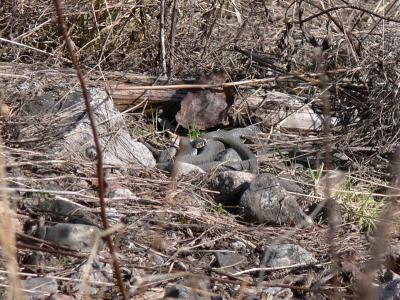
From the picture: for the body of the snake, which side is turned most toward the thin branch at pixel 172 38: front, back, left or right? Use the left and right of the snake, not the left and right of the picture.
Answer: right

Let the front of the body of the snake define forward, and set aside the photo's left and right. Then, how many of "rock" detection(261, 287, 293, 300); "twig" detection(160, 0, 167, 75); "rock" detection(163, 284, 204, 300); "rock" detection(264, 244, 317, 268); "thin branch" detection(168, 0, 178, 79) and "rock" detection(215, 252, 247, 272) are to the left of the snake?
4

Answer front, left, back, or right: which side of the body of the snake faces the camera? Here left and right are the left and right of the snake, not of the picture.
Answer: left

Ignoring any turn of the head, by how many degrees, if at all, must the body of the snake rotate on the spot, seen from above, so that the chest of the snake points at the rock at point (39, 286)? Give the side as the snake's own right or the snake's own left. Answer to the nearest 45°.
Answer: approximately 90° to the snake's own left

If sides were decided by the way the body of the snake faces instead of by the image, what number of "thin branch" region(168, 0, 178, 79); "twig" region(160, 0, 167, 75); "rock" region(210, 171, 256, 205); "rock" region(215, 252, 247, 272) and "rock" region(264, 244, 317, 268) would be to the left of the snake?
3

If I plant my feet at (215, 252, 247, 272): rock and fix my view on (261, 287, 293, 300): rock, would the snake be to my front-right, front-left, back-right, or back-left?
back-left

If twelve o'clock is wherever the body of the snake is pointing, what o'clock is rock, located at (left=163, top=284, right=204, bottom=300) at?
The rock is roughly at 9 o'clock from the snake.

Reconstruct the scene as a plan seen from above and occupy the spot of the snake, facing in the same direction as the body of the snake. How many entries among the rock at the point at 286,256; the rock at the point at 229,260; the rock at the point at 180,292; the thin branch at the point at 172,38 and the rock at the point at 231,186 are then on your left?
4

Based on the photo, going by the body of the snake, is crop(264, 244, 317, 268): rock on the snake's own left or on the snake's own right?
on the snake's own left
